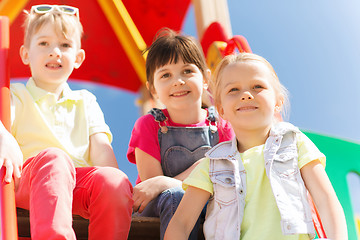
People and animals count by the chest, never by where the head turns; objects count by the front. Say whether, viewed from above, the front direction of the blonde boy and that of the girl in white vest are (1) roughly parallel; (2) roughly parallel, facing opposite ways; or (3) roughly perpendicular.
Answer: roughly parallel

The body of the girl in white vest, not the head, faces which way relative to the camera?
toward the camera

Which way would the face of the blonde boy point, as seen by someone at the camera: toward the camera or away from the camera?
toward the camera

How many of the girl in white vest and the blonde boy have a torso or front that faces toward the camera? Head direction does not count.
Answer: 2

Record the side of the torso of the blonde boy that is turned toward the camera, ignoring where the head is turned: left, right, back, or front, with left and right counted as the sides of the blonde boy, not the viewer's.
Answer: front

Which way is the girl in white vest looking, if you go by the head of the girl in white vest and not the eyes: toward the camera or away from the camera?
toward the camera

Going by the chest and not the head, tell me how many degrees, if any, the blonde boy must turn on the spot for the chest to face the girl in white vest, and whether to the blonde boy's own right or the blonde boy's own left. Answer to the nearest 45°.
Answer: approximately 45° to the blonde boy's own left
